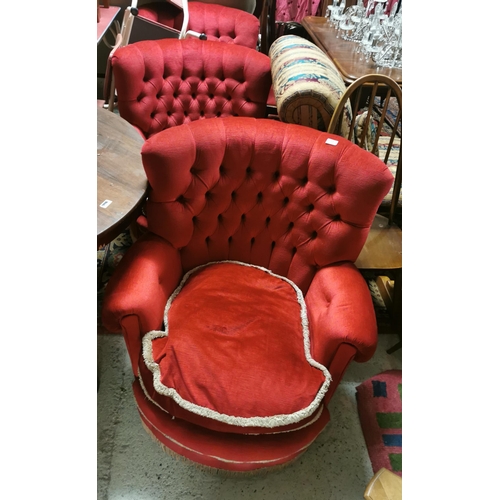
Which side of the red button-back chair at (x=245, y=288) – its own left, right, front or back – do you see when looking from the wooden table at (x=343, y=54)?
back

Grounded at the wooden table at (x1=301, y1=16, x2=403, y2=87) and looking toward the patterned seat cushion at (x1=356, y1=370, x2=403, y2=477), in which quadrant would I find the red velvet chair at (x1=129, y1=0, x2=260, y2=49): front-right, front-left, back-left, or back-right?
back-right

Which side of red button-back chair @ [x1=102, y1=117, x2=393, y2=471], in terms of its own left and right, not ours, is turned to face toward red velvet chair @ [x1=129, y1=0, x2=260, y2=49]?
back

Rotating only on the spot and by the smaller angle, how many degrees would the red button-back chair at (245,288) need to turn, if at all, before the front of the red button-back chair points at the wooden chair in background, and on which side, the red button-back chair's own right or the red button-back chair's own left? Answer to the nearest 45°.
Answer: approximately 135° to the red button-back chair's own left

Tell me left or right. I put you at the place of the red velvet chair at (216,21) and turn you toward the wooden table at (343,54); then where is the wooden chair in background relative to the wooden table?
right

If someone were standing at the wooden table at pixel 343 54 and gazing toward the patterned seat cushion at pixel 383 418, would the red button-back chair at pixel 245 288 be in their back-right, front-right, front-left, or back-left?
front-right

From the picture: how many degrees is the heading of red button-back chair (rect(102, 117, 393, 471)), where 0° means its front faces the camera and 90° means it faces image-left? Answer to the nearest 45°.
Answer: approximately 0°
